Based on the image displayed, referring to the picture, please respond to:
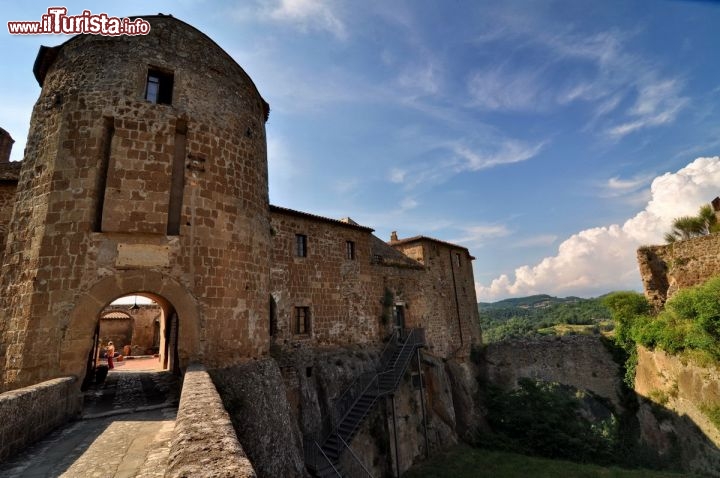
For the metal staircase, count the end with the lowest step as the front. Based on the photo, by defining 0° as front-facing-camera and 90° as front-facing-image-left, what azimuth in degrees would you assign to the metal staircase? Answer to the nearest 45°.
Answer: approximately 45°

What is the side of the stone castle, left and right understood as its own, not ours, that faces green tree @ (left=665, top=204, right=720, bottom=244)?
left

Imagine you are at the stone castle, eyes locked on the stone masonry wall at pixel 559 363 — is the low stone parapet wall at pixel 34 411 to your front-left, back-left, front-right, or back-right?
back-right

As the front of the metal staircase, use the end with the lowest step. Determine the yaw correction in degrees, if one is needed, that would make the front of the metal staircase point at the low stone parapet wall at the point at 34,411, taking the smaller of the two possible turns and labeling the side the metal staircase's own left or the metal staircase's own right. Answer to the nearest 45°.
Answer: approximately 45° to the metal staircase's own left

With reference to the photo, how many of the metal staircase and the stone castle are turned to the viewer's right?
0

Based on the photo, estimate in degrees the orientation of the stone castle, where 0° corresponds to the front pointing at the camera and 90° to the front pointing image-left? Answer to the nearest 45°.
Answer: approximately 0°

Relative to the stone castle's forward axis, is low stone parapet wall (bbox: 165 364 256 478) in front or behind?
in front

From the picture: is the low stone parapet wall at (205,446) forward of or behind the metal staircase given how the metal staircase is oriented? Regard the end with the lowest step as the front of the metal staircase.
forward
